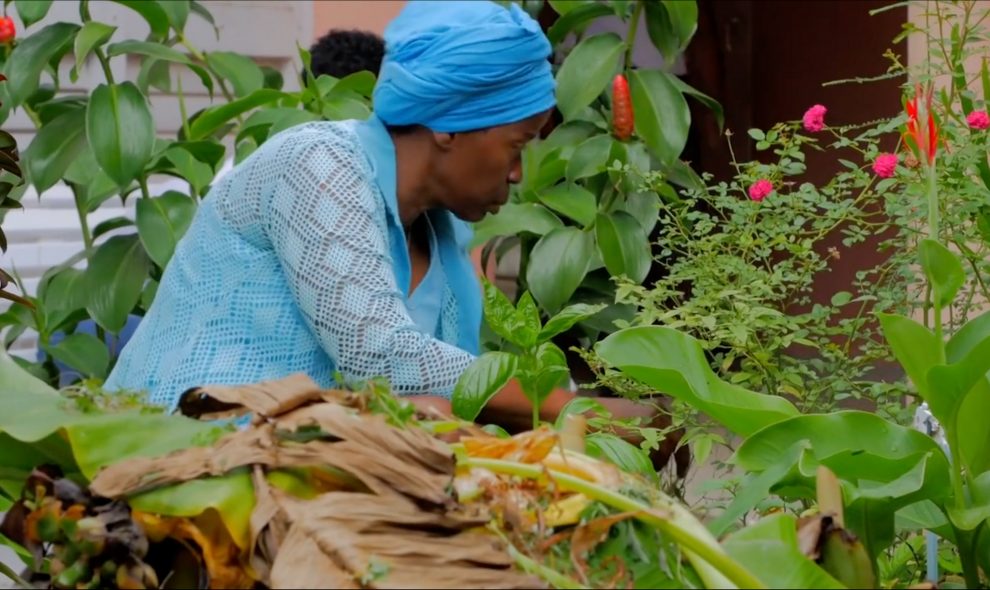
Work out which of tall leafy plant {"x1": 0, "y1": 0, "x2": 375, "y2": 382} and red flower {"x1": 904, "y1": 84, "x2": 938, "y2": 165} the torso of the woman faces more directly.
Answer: the red flower

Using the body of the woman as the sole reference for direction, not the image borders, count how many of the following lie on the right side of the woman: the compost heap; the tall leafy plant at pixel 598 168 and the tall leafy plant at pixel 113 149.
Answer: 1

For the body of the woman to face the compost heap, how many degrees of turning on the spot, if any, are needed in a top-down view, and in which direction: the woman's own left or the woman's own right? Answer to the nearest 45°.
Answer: approximately 90° to the woman's own right

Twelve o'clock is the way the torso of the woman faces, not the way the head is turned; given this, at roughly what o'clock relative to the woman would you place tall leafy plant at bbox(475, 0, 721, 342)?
The tall leafy plant is roughly at 10 o'clock from the woman.

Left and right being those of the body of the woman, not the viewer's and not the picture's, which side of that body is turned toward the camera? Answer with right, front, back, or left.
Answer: right

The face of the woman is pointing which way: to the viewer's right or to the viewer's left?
to the viewer's right

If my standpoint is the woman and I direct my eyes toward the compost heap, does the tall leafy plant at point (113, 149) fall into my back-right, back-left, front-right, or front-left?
back-right
